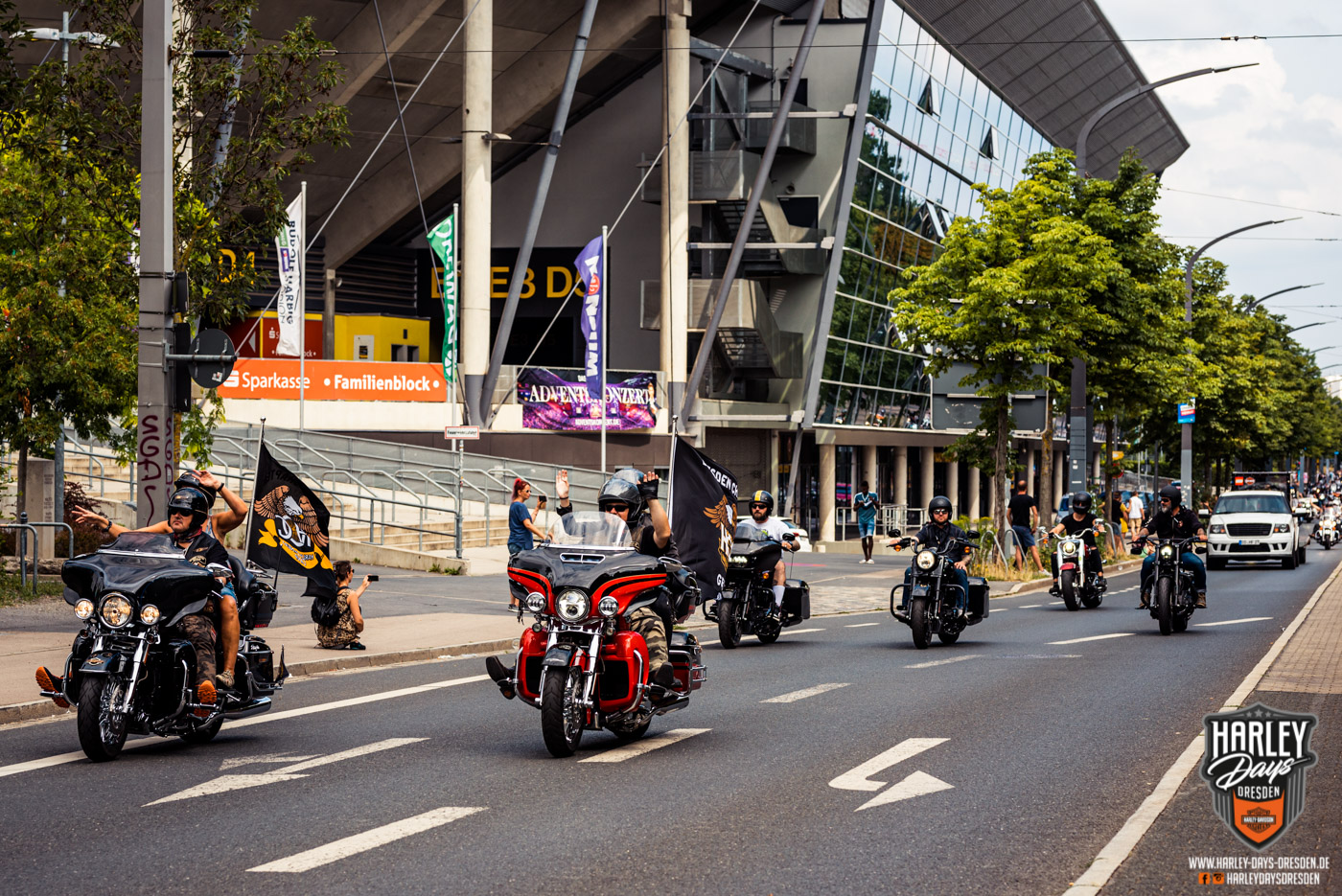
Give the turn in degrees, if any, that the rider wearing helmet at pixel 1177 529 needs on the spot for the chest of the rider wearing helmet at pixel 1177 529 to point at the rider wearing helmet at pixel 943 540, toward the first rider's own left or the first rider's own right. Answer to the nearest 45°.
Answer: approximately 45° to the first rider's own right

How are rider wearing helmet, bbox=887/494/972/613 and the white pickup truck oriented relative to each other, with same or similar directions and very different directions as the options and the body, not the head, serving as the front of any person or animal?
same or similar directions

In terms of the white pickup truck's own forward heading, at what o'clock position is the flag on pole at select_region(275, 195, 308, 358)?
The flag on pole is roughly at 2 o'clock from the white pickup truck.

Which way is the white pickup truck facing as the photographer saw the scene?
facing the viewer

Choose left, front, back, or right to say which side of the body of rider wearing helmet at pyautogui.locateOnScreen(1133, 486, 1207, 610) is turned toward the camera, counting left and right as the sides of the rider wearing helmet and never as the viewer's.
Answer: front

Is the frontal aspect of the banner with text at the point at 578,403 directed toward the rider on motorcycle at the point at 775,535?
yes

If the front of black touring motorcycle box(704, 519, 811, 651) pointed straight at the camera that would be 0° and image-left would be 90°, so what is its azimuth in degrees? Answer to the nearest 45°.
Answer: approximately 45°

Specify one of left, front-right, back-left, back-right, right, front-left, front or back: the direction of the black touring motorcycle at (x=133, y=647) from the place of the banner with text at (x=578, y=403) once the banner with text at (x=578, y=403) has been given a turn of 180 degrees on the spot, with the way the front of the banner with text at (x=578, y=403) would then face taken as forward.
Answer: back

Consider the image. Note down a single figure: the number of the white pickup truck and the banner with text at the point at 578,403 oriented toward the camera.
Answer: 2

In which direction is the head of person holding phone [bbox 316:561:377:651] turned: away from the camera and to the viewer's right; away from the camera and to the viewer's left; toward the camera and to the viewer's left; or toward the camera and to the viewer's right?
away from the camera and to the viewer's right

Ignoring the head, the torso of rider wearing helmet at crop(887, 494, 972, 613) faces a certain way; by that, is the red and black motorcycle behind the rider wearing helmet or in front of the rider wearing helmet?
in front

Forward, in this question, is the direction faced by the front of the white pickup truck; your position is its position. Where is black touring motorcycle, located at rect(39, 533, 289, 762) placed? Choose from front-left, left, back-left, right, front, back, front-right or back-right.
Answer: front

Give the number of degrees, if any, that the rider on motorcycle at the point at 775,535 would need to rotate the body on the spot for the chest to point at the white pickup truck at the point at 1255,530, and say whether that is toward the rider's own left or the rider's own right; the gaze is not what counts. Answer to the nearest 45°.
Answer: approximately 180°

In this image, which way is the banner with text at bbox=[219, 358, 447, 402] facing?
toward the camera

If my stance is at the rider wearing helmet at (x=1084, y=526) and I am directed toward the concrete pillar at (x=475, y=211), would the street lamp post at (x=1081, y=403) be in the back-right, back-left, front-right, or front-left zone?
front-right
